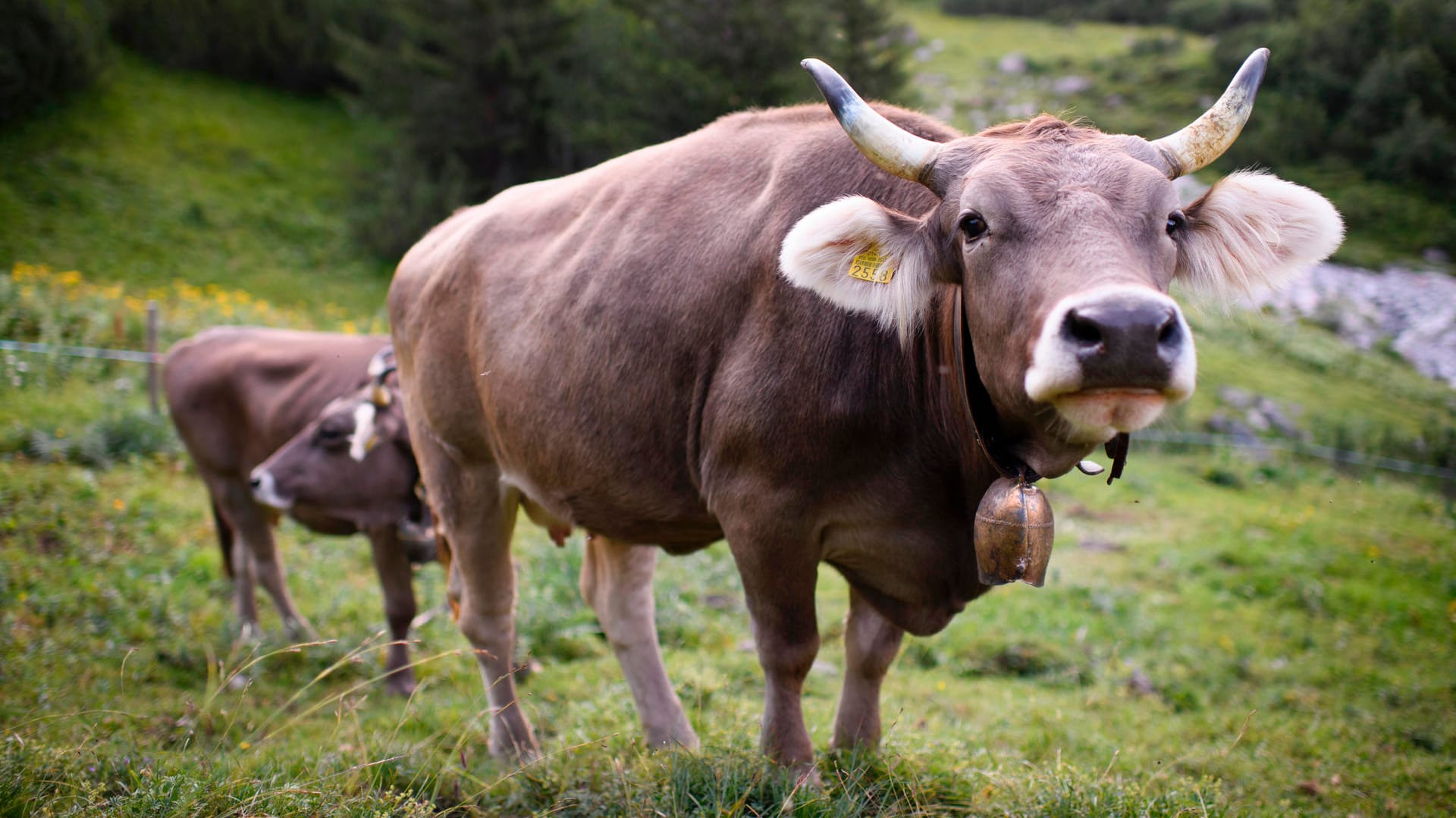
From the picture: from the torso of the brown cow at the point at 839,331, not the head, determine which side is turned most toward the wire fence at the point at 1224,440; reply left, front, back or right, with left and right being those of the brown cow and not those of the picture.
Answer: left

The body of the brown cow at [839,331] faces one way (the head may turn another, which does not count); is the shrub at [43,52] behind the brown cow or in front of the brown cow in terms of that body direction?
behind

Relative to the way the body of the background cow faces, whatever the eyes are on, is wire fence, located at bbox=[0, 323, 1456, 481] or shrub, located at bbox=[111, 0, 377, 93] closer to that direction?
the wire fence

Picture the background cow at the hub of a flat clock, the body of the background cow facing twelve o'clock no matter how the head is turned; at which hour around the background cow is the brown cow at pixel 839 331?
The brown cow is roughly at 1 o'clock from the background cow.

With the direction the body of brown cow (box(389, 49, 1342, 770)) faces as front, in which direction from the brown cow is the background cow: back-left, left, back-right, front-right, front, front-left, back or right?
back

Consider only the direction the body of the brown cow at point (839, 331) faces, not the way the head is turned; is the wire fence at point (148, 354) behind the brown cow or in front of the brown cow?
behind

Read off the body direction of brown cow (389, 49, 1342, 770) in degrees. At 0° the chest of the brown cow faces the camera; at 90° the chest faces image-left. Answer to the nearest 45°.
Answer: approximately 315°
